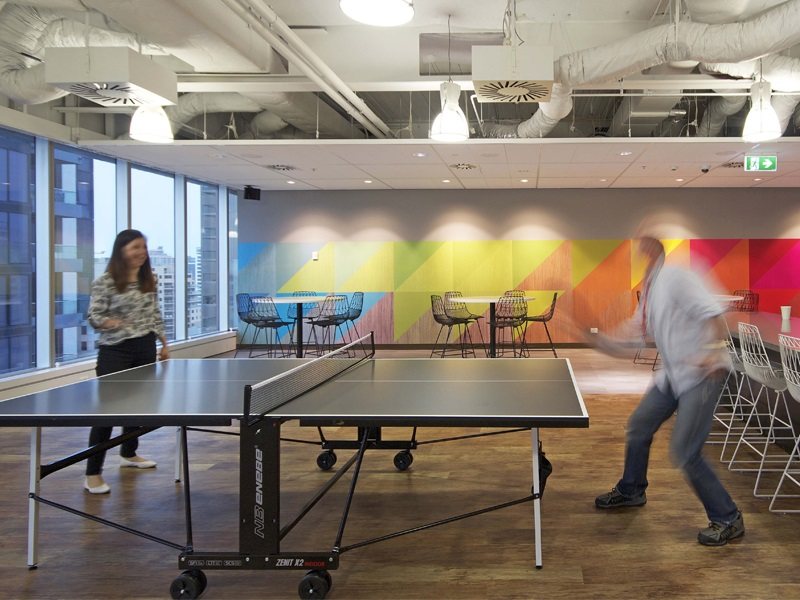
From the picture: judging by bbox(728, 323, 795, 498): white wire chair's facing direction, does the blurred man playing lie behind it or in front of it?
behind

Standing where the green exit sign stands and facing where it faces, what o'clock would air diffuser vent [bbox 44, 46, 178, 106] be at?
The air diffuser vent is roughly at 1 o'clock from the green exit sign.

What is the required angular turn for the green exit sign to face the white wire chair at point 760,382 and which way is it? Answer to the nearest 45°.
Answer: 0° — it already faces it

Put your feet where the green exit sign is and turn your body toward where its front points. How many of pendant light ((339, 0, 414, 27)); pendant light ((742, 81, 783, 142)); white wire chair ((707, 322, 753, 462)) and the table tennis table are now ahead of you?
4

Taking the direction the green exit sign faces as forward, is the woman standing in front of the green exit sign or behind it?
in front

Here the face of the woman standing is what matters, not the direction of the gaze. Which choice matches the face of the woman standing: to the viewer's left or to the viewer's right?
to the viewer's right

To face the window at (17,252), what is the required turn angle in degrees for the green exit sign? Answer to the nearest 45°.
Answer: approximately 45° to its right

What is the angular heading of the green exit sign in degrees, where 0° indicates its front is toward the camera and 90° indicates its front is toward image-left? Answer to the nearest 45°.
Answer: approximately 0°

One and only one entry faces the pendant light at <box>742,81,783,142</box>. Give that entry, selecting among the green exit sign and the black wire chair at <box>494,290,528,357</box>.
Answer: the green exit sign

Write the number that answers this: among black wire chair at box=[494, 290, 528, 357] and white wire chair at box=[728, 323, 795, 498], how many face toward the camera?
0

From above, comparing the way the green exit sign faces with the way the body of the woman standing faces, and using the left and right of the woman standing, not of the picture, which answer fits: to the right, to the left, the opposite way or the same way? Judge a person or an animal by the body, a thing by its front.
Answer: to the right
